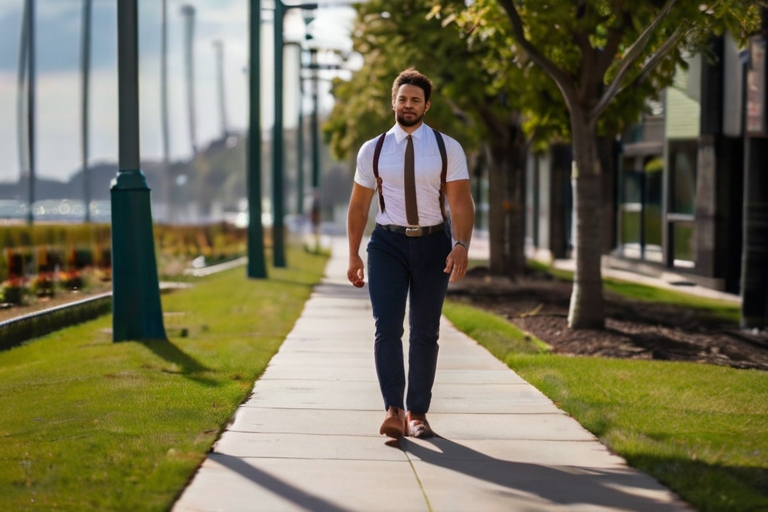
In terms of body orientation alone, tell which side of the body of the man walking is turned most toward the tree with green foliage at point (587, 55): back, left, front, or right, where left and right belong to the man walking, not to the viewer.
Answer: back

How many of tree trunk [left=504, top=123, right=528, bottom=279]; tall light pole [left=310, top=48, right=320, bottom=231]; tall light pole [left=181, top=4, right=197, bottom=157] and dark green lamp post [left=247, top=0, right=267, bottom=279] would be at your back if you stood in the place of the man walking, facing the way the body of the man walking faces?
4

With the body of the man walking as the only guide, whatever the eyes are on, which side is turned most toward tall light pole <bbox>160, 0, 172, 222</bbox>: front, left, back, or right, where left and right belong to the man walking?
back

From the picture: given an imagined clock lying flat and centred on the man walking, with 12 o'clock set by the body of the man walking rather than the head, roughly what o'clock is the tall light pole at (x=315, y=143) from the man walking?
The tall light pole is roughly at 6 o'clock from the man walking.

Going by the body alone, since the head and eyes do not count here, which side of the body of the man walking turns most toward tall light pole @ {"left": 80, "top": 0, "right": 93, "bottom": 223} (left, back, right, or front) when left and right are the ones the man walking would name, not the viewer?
back

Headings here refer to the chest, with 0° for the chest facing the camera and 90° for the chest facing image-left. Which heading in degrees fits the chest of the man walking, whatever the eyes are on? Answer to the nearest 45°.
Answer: approximately 0°

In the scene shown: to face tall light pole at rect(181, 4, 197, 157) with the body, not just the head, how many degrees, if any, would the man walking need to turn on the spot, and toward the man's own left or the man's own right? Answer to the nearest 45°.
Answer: approximately 180°

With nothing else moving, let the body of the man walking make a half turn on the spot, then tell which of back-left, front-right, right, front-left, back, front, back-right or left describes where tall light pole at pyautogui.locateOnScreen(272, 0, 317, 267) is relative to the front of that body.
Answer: front

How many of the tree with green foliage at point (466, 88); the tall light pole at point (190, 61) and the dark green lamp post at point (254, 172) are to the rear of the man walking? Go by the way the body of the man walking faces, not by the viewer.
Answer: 3

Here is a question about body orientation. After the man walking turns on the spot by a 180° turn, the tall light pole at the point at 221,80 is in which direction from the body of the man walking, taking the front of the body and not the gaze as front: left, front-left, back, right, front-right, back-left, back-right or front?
front

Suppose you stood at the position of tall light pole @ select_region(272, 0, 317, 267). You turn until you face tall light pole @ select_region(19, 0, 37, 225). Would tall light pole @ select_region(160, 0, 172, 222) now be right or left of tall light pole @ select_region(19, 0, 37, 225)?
right

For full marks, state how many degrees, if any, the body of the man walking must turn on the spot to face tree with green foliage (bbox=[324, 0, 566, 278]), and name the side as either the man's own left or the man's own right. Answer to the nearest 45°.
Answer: approximately 180°

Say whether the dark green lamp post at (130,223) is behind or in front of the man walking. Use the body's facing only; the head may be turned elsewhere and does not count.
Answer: behind

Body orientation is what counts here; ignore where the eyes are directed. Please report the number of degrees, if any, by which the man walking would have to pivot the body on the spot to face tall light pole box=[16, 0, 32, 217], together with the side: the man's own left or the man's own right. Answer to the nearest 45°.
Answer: approximately 135° to the man's own right

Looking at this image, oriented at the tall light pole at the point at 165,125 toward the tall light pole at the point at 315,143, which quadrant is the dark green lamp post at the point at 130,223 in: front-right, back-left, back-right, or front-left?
front-right
